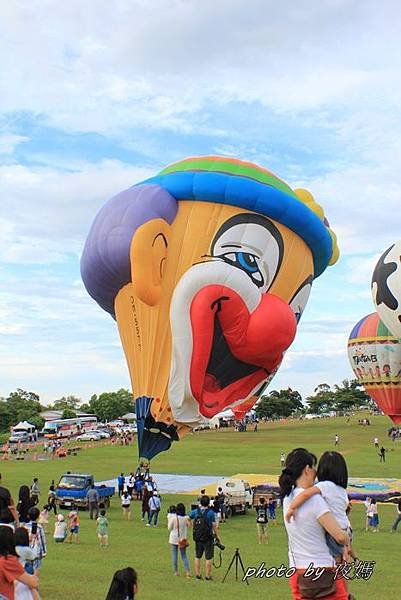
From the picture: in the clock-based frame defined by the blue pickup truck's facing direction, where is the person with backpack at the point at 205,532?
The person with backpack is roughly at 10 o'clock from the blue pickup truck.

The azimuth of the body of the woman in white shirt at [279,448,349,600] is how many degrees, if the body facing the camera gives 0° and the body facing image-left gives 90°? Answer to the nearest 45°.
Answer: approximately 225°

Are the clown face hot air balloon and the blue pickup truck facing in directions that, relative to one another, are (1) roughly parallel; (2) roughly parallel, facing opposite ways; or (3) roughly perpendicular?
roughly perpendicular

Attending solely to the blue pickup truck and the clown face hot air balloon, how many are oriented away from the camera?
0

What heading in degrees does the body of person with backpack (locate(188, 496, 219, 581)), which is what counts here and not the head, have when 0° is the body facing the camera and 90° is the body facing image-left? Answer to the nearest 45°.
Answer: approximately 180°

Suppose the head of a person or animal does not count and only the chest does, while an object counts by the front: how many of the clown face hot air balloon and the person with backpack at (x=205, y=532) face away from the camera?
1

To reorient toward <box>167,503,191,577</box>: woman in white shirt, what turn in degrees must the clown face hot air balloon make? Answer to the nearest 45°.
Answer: approximately 45° to its right

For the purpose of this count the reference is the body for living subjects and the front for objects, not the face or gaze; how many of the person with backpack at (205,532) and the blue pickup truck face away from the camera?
1

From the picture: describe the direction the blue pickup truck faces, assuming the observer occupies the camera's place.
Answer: facing the viewer and to the left of the viewer

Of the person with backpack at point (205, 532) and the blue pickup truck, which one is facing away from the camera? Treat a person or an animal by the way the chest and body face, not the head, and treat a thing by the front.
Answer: the person with backpack

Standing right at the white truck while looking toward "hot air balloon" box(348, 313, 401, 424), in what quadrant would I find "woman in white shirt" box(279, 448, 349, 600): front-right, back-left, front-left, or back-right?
back-right

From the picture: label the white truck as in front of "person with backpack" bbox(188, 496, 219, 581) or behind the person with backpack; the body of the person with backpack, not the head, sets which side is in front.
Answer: in front

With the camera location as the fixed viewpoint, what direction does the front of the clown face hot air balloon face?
facing the viewer and to the right of the viewer
